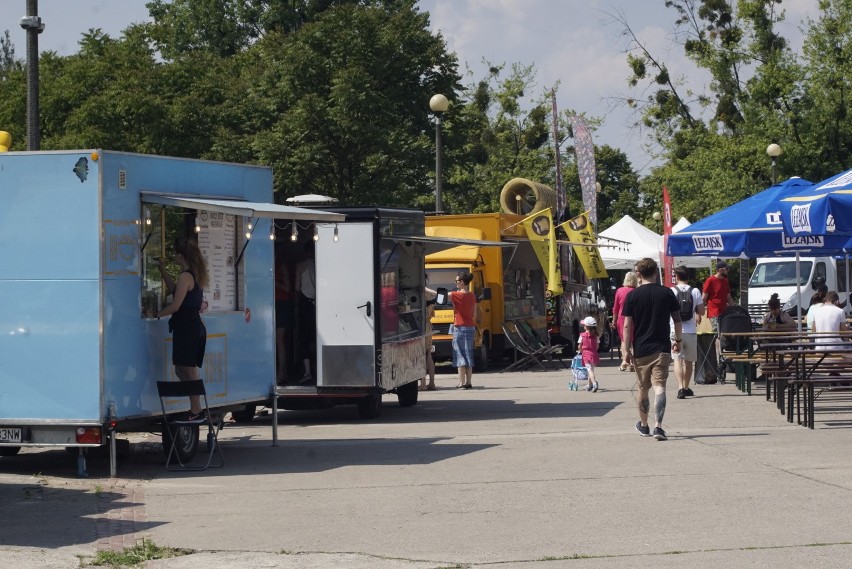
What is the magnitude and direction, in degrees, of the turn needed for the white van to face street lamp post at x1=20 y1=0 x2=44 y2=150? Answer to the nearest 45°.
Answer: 0° — it already faces it

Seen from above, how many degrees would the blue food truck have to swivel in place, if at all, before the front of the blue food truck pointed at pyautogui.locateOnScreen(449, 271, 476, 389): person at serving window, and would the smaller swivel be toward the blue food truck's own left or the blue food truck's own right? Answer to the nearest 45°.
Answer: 0° — it already faces them

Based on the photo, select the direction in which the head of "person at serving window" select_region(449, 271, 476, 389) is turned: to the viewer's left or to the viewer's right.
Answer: to the viewer's left

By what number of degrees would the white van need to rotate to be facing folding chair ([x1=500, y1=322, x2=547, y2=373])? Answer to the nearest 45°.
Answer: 0° — it already faces it

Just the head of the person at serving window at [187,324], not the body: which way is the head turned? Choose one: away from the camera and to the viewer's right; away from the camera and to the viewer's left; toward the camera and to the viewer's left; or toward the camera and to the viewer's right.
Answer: away from the camera and to the viewer's left

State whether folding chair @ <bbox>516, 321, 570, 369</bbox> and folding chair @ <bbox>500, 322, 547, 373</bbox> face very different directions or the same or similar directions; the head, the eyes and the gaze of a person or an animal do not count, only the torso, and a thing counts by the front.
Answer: same or similar directions

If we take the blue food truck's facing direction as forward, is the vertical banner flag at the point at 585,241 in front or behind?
in front
